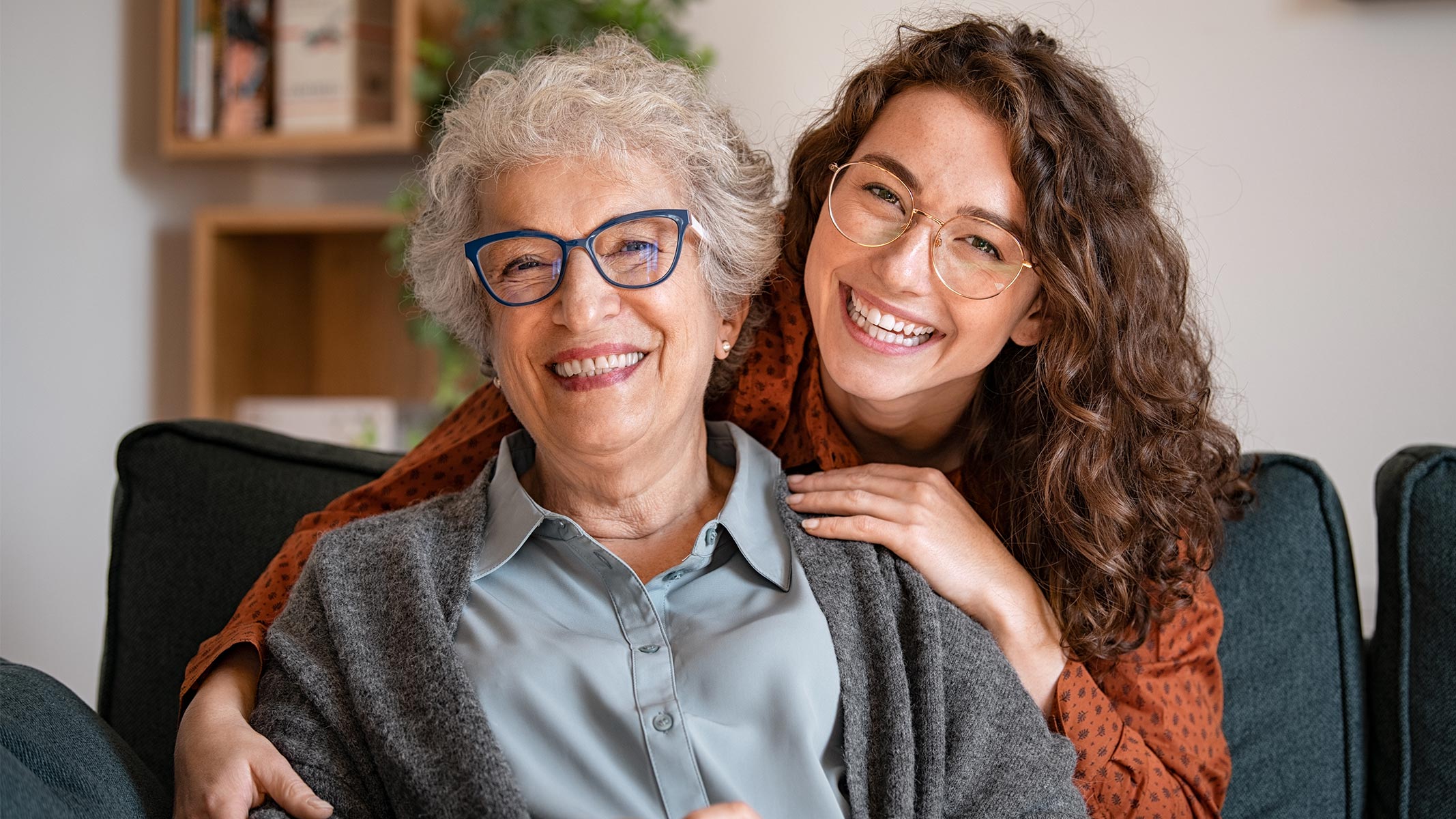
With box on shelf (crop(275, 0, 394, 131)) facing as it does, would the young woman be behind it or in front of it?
in front

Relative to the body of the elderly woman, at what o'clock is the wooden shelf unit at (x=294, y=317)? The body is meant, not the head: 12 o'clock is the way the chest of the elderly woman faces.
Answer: The wooden shelf unit is roughly at 5 o'clock from the elderly woman.

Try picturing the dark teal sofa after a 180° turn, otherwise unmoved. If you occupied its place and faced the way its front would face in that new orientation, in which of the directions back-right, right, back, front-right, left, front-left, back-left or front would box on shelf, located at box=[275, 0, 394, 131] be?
front-left

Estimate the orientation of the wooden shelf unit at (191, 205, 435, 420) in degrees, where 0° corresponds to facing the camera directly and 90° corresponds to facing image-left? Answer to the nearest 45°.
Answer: approximately 0°

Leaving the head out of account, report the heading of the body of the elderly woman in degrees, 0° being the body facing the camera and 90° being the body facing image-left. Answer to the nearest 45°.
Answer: approximately 0°

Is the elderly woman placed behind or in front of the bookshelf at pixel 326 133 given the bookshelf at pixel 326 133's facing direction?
in front

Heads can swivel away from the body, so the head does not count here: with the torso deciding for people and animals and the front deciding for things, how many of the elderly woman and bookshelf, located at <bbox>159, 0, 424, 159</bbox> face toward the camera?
2

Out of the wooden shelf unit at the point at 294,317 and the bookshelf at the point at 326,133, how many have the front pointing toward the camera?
2
